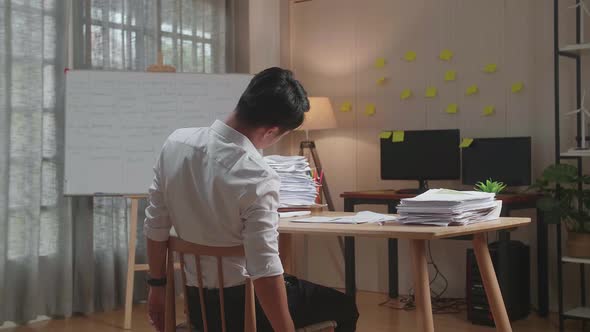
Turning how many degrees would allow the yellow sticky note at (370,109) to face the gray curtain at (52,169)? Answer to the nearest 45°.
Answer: approximately 45° to its right

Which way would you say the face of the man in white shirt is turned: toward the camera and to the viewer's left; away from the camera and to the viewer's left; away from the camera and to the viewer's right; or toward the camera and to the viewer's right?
away from the camera and to the viewer's right

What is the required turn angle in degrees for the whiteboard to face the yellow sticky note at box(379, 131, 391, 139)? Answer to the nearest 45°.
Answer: approximately 90° to its left

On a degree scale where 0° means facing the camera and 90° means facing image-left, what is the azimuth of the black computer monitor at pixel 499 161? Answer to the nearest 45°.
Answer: approximately 0°

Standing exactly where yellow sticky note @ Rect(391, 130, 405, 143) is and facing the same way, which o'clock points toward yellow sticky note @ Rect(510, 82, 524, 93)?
yellow sticky note @ Rect(510, 82, 524, 93) is roughly at 9 o'clock from yellow sticky note @ Rect(391, 130, 405, 143).
